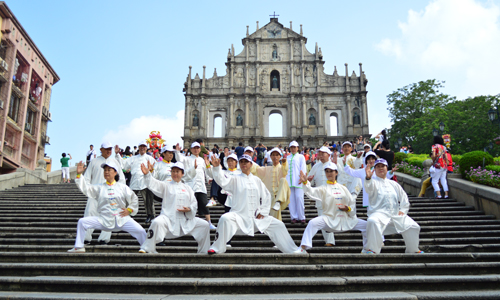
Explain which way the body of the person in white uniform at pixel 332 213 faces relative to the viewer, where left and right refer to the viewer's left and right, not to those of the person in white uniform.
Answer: facing the viewer

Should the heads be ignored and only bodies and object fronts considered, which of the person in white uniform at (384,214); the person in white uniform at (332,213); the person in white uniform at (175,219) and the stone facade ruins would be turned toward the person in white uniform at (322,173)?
the stone facade ruins

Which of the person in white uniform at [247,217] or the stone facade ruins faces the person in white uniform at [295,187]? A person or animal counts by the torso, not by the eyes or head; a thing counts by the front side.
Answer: the stone facade ruins

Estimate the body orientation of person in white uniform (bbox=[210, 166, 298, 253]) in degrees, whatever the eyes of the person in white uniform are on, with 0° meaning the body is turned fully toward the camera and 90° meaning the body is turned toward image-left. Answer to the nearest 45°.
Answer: approximately 0°

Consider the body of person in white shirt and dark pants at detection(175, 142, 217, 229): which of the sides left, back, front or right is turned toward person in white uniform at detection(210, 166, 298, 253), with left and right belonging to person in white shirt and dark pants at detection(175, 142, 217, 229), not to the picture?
front

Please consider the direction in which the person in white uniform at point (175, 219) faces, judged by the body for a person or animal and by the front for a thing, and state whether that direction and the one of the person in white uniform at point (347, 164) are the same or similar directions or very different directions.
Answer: same or similar directions

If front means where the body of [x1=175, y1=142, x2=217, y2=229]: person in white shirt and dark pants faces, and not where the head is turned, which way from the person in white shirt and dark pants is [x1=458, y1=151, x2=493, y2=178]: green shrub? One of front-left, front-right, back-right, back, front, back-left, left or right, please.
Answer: left

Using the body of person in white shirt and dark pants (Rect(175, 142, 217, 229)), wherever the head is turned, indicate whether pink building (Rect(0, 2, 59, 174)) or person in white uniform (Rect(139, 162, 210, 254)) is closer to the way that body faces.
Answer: the person in white uniform

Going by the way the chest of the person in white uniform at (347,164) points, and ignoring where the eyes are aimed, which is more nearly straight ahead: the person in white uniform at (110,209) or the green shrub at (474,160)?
the person in white uniform

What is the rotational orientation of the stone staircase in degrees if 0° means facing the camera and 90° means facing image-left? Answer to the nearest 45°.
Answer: approximately 0°

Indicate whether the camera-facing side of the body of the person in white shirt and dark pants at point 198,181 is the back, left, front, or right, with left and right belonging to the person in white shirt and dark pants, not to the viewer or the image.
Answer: front

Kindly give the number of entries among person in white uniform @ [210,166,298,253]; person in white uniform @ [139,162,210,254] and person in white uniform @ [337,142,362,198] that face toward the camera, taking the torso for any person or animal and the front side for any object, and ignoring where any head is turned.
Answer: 3

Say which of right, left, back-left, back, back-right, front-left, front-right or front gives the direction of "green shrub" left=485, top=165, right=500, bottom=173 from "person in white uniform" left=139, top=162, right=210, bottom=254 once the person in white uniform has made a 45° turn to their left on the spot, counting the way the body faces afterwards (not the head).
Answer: front-left

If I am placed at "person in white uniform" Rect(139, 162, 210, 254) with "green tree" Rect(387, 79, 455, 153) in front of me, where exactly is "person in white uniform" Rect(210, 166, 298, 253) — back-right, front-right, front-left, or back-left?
front-right
